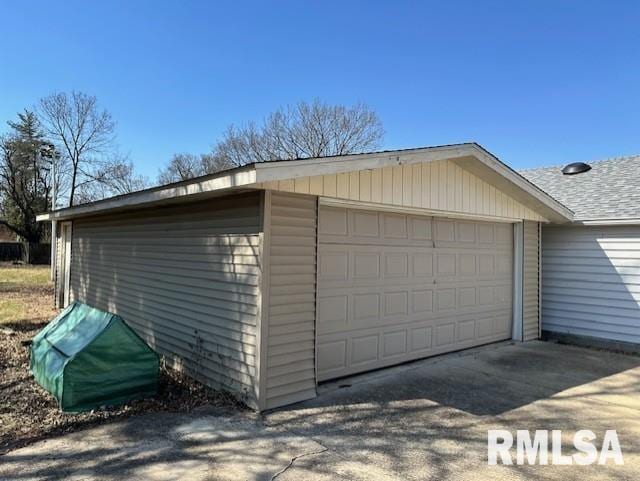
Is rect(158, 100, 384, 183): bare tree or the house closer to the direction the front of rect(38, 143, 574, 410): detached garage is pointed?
the house

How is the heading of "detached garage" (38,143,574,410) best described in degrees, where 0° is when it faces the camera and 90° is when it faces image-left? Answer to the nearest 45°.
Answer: approximately 315°

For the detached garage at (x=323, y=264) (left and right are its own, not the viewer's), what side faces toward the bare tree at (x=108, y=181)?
back

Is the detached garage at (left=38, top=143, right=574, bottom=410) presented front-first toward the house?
no

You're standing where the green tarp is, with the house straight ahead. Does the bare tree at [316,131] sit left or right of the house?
left

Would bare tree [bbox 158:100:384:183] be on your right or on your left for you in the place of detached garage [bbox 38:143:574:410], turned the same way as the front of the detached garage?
on your left

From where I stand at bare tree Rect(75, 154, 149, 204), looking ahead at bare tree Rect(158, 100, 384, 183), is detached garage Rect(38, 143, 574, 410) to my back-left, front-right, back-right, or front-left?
front-right

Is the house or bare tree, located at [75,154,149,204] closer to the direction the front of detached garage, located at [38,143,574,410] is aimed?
the house
